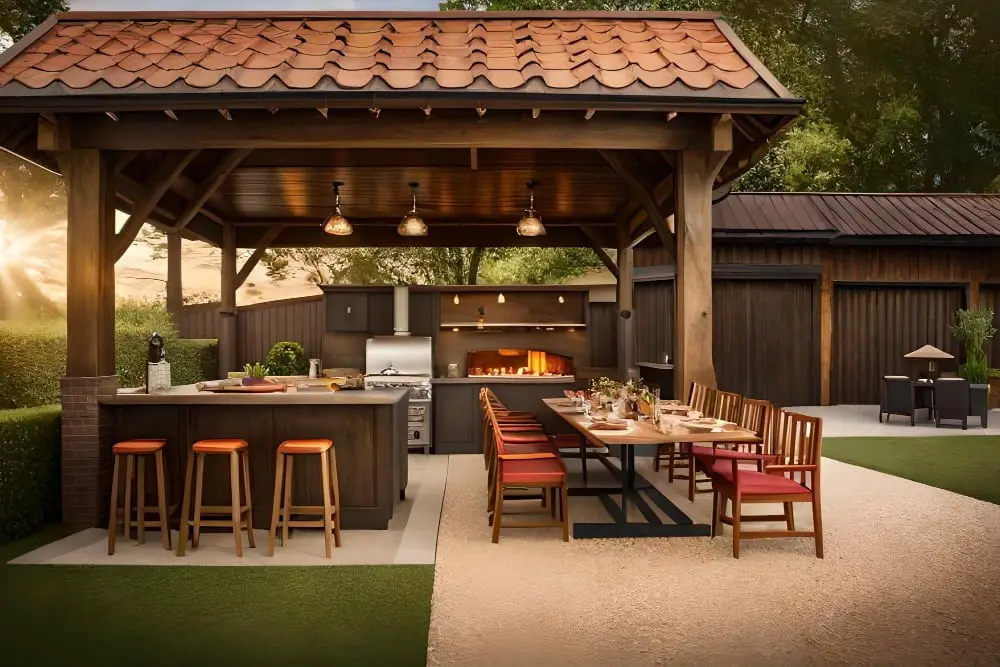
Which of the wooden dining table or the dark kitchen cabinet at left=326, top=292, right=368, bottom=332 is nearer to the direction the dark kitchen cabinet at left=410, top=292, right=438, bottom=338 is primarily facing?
the wooden dining table

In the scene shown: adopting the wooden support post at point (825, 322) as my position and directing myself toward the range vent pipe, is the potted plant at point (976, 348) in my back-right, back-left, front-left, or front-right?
back-left

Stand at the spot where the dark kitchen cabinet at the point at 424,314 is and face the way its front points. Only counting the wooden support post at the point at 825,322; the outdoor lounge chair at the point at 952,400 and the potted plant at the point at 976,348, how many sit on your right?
0

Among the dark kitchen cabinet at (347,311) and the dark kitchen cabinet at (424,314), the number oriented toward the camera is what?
2

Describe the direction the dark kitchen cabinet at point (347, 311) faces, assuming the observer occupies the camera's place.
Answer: facing the viewer

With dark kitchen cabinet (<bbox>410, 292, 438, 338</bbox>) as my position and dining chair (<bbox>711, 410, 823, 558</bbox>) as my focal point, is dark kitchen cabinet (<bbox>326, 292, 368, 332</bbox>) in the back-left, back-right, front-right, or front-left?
back-right

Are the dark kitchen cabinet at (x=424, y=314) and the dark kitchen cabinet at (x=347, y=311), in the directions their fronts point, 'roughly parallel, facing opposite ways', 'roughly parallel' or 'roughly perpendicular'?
roughly parallel

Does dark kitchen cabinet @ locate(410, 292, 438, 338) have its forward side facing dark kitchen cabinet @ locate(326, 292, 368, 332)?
no

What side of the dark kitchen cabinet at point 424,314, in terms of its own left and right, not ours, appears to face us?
front

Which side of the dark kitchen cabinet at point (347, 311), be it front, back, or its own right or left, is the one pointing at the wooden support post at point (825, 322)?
left

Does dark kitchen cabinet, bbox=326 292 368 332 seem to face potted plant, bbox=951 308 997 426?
no

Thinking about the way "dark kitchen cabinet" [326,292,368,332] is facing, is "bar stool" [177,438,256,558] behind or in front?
in front

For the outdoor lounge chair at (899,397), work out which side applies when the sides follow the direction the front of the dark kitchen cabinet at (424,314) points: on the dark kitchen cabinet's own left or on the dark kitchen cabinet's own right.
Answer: on the dark kitchen cabinet's own left

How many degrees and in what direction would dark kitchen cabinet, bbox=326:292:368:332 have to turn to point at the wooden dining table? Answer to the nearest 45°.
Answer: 0° — it already faces it

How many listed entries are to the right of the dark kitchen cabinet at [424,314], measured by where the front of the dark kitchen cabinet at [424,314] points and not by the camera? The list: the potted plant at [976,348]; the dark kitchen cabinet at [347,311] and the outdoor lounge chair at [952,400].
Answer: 1

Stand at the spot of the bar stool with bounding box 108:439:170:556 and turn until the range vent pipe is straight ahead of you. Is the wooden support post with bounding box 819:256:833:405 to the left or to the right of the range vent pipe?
right

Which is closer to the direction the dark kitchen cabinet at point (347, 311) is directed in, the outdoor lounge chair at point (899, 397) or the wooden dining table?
the wooden dining table

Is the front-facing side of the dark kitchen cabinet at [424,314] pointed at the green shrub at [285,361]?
no
